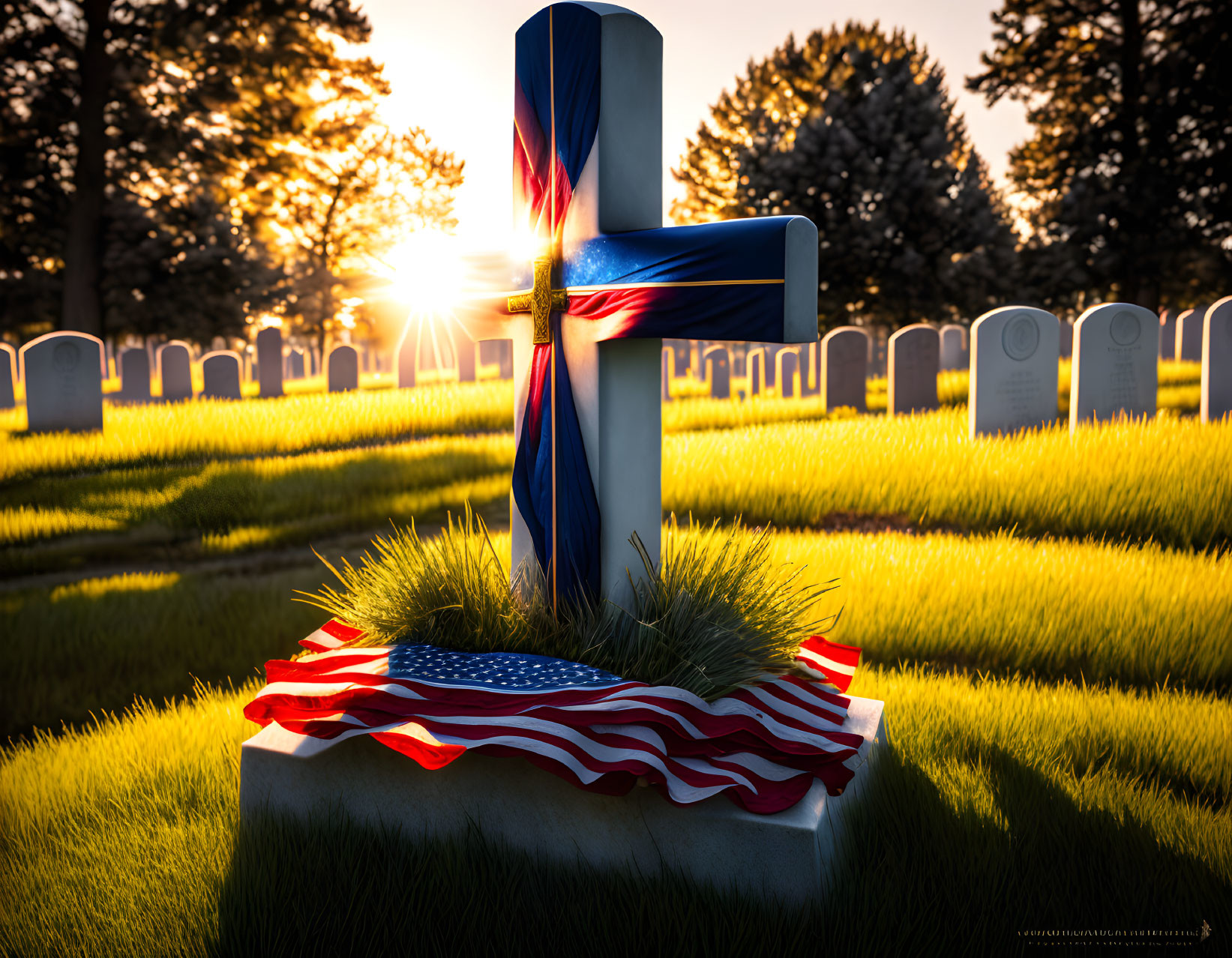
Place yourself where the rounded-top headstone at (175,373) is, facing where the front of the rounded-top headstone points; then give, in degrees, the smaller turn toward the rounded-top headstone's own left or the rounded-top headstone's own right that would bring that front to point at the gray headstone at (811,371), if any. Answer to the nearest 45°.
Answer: approximately 90° to the rounded-top headstone's own left

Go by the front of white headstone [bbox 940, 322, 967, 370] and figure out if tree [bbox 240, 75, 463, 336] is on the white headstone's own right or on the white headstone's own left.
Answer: on the white headstone's own right

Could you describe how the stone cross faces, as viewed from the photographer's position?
facing the viewer and to the left of the viewer

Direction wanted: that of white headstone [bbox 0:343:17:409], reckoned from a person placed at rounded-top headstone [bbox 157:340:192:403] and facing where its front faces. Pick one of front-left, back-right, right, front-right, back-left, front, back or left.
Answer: front-right

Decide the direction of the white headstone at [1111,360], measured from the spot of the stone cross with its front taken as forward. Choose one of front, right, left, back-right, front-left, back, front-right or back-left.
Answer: back

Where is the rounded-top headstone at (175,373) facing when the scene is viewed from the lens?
facing the viewer

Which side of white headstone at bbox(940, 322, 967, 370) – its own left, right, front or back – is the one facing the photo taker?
front
